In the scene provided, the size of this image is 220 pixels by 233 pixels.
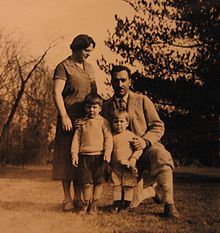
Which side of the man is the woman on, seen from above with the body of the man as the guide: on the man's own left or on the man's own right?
on the man's own right

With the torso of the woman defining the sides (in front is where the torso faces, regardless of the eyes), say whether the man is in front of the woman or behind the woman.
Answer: in front

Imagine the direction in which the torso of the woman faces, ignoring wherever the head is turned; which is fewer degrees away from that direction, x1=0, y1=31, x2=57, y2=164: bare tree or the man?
the man

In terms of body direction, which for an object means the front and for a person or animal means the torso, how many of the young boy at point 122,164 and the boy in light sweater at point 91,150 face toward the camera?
2

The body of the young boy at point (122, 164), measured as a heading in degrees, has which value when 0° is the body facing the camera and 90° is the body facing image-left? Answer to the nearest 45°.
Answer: approximately 0°

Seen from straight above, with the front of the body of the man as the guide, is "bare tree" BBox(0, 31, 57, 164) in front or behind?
behind

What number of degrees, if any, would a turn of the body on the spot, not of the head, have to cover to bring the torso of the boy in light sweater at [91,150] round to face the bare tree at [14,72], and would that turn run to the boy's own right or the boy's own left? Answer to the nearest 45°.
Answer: approximately 180°

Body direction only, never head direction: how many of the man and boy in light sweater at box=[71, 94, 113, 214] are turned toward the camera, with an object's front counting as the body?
2

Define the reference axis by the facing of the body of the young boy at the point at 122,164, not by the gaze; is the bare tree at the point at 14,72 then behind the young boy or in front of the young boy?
behind
